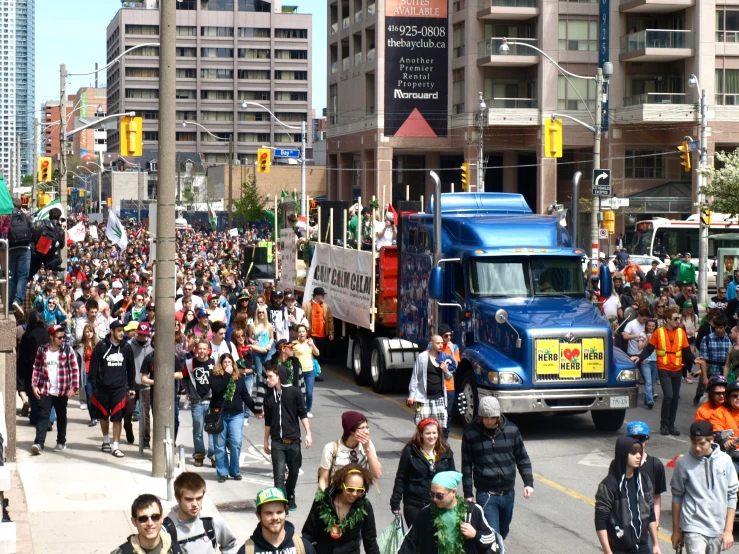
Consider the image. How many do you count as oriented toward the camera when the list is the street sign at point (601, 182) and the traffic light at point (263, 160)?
2

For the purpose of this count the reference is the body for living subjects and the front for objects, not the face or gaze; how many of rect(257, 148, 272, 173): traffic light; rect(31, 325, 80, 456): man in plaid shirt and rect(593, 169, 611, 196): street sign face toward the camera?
3

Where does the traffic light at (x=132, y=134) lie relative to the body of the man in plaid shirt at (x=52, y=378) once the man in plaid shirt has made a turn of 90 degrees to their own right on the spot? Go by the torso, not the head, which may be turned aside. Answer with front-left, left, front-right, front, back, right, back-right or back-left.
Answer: right

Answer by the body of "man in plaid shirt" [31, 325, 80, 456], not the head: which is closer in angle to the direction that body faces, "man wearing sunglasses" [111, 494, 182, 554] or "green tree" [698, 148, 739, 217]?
the man wearing sunglasses

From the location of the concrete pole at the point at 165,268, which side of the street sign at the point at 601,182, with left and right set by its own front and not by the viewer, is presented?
front

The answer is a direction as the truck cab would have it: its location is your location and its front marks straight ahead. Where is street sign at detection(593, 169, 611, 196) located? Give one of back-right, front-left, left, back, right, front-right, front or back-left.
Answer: back-left

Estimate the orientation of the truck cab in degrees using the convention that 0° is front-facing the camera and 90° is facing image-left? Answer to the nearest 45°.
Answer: approximately 315°

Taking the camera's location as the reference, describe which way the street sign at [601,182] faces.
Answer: facing the viewer

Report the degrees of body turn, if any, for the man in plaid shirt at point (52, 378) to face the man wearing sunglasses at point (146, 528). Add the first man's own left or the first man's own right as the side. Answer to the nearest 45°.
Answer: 0° — they already face them

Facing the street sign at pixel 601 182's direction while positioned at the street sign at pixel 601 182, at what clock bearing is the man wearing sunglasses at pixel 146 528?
The man wearing sunglasses is roughly at 12 o'clock from the street sign.

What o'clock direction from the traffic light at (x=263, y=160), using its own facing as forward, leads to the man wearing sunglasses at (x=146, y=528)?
The man wearing sunglasses is roughly at 12 o'clock from the traffic light.

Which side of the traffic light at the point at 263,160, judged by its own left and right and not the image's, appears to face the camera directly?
front

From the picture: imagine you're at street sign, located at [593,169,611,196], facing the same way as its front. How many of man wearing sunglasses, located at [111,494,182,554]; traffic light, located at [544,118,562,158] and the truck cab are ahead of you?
2

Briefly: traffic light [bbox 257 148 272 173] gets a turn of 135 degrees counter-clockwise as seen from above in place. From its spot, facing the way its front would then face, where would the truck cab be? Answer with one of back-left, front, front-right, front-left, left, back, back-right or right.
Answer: back-right

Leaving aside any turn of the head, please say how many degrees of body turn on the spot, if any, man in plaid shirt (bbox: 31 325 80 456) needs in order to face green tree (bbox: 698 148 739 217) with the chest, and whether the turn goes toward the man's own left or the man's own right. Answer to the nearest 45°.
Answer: approximately 135° to the man's own left

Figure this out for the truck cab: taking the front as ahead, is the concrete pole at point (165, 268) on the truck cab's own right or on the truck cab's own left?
on the truck cab's own right

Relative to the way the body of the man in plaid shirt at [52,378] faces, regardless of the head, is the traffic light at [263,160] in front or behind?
behind

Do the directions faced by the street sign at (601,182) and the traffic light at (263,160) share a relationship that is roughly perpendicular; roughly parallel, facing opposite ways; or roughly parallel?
roughly parallel
